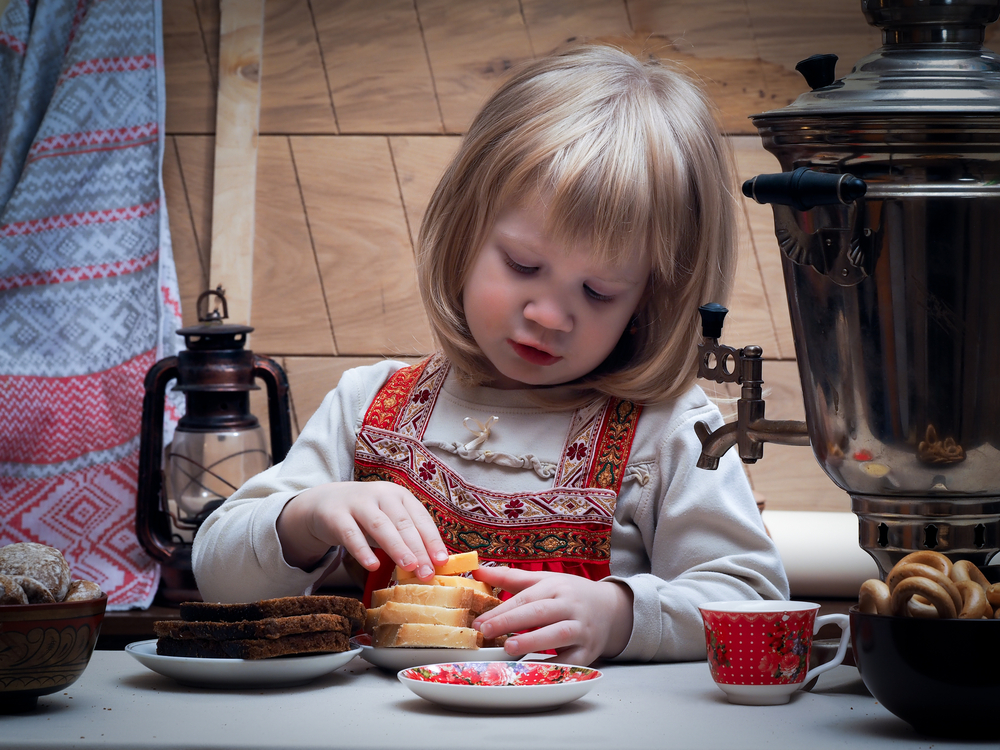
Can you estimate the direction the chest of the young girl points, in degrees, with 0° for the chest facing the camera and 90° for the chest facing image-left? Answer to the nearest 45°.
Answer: approximately 0°

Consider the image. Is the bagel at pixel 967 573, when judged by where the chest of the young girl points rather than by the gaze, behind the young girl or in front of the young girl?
in front

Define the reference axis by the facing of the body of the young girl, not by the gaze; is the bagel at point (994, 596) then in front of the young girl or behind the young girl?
in front
